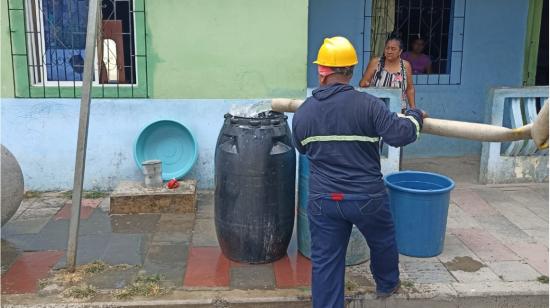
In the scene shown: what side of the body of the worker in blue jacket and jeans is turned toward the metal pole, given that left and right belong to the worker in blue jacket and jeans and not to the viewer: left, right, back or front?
left

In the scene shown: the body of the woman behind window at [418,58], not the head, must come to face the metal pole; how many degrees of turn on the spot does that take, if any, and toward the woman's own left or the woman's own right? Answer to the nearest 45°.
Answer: approximately 45° to the woman's own right

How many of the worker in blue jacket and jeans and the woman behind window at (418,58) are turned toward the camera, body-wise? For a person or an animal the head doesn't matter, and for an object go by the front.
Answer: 1

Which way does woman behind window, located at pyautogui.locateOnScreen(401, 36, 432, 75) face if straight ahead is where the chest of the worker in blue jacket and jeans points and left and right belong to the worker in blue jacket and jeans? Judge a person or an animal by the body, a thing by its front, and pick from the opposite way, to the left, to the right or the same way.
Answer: the opposite way

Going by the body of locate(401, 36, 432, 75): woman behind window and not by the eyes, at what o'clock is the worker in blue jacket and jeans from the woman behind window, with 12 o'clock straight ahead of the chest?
The worker in blue jacket and jeans is roughly at 12 o'clock from the woman behind window.

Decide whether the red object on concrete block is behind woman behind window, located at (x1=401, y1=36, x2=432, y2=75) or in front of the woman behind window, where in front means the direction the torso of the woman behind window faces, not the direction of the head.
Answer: in front

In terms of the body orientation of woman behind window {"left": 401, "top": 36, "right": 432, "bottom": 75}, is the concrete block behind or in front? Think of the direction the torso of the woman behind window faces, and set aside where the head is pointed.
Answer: in front

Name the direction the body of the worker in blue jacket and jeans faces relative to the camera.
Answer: away from the camera

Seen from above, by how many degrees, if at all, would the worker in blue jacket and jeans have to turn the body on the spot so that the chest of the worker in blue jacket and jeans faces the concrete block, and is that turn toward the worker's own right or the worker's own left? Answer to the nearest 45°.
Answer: approximately 45° to the worker's own left

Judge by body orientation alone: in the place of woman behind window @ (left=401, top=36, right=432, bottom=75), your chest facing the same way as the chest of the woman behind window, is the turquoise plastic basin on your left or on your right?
on your right
